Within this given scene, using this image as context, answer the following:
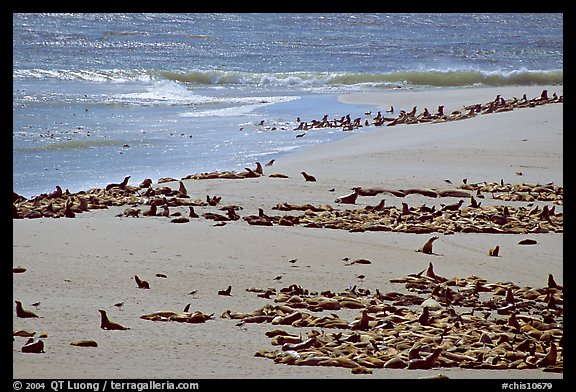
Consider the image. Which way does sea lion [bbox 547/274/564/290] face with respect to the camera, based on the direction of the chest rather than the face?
to the viewer's left

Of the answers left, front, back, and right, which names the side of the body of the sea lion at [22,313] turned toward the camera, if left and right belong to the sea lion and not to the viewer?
left

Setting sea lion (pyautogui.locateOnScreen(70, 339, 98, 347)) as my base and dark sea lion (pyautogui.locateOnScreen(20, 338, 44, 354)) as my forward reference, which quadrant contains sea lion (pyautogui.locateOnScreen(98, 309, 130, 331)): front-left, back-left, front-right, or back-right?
back-right
